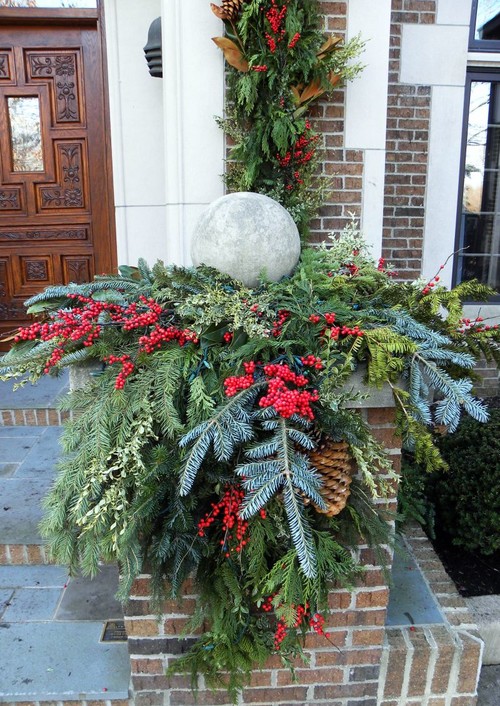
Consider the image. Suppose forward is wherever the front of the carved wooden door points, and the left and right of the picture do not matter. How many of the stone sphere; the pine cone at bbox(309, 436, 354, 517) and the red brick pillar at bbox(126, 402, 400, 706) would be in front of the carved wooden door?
3

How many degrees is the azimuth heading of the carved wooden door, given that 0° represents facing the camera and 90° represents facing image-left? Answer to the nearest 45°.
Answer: approximately 0°

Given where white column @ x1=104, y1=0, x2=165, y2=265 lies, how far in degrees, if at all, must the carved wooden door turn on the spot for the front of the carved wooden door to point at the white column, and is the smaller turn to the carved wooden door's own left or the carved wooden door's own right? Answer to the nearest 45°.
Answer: approximately 45° to the carved wooden door's own left

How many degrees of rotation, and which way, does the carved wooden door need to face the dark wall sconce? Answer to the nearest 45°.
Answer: approximately 45° to its left

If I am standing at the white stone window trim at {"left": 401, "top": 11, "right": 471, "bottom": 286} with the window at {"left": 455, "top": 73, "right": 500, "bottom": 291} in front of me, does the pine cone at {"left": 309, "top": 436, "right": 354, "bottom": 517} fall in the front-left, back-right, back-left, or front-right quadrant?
back-right

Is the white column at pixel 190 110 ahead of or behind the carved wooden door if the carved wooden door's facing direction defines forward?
ahead

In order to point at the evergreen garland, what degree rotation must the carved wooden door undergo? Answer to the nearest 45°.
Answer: approximately 45° to its left

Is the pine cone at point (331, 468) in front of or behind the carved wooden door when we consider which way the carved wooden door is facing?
in front

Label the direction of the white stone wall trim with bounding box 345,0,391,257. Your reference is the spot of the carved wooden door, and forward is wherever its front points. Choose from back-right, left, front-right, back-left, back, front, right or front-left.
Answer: front-left

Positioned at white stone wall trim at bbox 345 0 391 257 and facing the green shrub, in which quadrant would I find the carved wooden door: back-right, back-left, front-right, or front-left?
back-right

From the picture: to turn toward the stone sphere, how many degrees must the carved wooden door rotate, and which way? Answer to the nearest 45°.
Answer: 0° — it already faces it

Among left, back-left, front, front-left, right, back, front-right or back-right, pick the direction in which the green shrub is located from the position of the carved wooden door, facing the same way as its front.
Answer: front-left

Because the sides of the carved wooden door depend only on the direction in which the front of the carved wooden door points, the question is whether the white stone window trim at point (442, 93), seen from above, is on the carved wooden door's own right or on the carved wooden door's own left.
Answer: on the carved wooden door's own left
